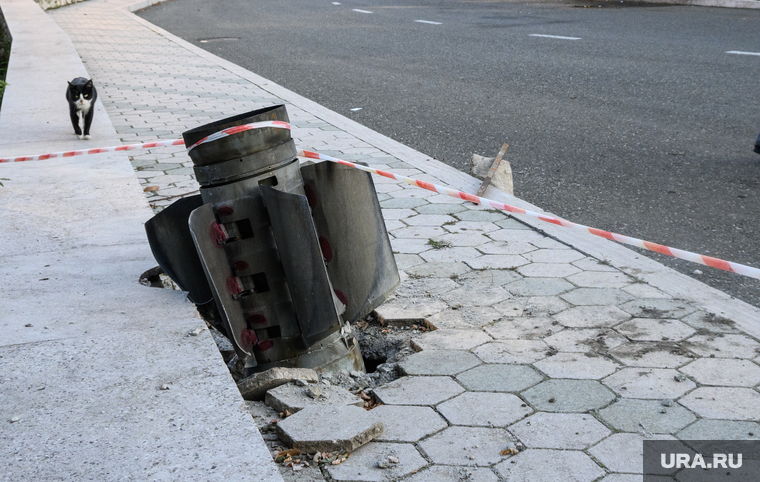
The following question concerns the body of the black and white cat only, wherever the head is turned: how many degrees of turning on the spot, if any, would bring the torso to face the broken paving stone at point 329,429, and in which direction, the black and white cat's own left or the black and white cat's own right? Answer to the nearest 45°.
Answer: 0° — it already faces it

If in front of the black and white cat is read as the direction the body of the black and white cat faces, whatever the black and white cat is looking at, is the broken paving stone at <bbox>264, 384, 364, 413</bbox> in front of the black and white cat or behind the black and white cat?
in front

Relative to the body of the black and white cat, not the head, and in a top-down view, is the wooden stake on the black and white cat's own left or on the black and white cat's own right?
on the black and white cat's own left

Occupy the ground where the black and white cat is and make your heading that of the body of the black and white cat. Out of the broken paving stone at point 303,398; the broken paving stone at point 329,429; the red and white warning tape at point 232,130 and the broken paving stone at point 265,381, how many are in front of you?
4

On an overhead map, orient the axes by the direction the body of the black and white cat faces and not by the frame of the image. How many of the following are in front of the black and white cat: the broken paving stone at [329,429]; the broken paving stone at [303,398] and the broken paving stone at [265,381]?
3

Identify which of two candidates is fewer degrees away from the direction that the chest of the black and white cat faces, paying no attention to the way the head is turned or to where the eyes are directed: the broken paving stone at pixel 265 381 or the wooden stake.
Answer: the broken paving stone

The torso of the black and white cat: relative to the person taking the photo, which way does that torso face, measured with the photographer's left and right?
facing the viewer

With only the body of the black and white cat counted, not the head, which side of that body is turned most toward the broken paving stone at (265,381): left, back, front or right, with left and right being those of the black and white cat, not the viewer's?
front

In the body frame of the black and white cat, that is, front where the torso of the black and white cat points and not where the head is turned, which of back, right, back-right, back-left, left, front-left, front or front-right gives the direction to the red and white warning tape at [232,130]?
front
